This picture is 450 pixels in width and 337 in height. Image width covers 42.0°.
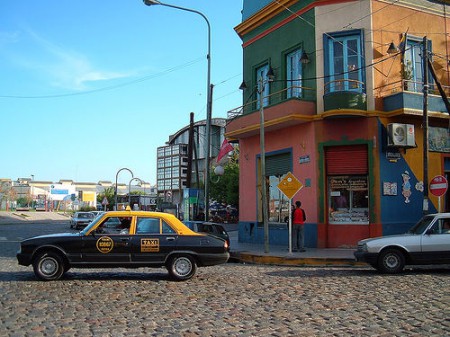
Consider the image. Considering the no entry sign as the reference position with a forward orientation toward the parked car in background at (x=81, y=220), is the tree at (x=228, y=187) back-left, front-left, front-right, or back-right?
front-right

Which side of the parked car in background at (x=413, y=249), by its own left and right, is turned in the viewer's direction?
left

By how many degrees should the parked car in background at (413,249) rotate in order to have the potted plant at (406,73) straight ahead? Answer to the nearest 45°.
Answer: approximately 90° to its right

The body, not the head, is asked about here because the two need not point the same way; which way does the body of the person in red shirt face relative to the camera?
away from the camera

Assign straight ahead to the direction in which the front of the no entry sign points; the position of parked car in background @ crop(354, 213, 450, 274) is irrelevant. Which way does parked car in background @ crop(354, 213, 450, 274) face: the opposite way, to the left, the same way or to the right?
to the right

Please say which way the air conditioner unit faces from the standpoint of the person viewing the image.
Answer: facing the viewer and to the right of the viewer

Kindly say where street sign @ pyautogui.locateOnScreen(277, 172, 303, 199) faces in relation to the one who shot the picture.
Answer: facing the viewer

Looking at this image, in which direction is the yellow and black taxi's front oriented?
to the viewer's left

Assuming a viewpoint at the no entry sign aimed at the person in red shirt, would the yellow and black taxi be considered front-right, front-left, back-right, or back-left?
front-left

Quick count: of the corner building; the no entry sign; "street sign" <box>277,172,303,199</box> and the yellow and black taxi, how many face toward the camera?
3

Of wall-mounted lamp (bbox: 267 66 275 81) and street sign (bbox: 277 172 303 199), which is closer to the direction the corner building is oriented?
the street sign

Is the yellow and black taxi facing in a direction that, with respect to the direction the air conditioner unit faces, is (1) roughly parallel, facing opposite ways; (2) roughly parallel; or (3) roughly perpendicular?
roughly perpendicular

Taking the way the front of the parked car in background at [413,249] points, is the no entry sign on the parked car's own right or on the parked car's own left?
on the parked car's own right

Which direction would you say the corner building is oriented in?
toward the camera
